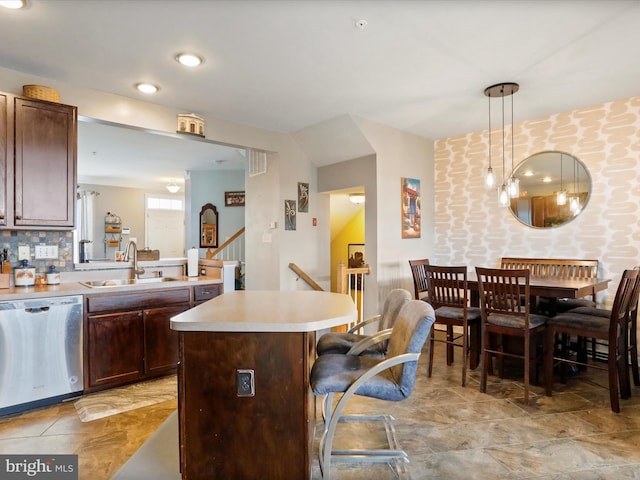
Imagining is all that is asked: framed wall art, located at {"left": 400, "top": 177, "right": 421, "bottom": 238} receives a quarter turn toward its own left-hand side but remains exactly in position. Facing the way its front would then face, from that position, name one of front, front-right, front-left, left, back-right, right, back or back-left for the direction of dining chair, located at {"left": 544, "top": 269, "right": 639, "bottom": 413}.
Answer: right

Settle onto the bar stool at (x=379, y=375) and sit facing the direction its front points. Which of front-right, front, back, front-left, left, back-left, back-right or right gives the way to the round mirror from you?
back-right

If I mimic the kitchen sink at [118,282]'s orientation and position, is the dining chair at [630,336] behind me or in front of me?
in front

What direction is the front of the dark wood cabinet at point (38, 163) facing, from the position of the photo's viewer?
facing the viewer and to the right of the viewer

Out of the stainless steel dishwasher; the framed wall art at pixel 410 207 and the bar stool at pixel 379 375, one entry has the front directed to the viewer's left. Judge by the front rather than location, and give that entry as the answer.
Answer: the bar stool

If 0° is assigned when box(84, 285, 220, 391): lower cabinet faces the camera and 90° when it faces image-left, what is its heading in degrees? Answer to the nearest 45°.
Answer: approximately 315°

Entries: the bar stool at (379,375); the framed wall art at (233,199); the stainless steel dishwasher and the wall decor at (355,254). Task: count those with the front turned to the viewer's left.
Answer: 1

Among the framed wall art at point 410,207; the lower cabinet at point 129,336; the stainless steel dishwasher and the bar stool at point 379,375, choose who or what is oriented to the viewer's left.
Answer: the bar stool

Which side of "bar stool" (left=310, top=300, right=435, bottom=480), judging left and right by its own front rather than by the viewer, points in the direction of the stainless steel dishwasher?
front

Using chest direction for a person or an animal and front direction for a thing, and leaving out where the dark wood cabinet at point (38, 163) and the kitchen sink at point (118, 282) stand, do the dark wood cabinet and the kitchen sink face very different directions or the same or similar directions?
same or similar directions

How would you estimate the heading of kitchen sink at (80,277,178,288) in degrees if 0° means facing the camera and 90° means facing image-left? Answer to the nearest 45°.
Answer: approximately 315°

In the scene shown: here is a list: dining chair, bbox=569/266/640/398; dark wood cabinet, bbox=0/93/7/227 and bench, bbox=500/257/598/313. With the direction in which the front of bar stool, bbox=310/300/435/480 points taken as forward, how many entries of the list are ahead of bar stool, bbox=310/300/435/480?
1

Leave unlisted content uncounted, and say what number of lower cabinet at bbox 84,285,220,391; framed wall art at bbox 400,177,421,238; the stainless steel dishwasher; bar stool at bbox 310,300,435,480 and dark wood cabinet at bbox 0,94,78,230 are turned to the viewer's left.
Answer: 1

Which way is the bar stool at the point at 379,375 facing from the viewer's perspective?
to the viewer's left

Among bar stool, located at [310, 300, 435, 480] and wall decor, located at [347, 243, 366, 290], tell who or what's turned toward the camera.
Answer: the wall decor
